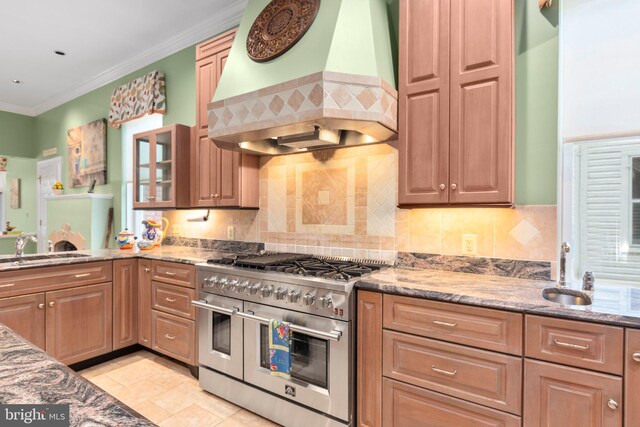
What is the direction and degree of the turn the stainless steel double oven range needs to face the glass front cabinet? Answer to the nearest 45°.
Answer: approximately 90° to its right

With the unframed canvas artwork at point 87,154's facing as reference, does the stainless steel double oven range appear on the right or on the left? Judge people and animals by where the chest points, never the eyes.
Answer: on its left

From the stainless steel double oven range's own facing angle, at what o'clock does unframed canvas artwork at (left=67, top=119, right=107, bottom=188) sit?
The unframed canvas artwork is roughly at 3 o'clock from the stainless steel double oven range.

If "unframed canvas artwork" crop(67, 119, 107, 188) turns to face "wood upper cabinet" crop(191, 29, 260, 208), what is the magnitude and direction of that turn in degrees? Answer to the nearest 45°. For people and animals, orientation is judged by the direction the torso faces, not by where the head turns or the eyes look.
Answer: approximately 45° to its left

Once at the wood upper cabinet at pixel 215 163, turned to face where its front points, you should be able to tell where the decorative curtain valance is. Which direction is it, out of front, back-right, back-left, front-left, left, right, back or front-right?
right

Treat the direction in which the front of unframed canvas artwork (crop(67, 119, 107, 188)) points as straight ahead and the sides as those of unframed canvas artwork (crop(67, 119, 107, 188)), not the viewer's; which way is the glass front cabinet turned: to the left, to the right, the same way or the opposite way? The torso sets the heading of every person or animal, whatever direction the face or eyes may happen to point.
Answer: the same way

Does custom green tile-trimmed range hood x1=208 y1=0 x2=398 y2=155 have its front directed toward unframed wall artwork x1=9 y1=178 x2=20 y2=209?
no

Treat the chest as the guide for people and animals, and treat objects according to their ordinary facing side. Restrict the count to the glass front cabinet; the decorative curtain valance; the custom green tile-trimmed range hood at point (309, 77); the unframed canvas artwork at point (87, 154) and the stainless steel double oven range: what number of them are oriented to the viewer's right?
0

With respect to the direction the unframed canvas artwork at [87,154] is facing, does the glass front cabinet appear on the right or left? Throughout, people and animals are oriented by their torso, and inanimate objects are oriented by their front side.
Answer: on its left

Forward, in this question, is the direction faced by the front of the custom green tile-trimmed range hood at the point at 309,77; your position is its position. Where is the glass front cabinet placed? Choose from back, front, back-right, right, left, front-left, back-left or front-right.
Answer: right

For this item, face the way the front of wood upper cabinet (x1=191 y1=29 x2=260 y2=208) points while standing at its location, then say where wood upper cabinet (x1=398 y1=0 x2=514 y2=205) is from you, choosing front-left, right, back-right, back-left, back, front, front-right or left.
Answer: left

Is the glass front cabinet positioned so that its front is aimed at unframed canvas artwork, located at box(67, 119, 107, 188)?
no

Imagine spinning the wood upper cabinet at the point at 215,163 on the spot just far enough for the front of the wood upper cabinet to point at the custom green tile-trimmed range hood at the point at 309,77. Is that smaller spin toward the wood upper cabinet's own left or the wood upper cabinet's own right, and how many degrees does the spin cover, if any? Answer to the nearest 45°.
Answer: approximately 90° to the wood upper cabinet's own left

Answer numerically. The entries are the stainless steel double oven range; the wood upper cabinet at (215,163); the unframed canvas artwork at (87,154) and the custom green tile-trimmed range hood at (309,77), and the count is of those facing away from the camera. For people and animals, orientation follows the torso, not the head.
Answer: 0

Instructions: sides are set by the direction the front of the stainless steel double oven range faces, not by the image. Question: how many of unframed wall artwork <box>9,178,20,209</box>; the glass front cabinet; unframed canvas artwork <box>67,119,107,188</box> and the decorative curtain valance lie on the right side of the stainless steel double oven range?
4

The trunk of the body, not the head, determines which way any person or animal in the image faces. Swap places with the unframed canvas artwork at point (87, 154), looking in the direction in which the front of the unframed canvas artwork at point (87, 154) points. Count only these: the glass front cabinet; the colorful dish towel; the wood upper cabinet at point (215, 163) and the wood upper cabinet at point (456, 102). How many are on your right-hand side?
0

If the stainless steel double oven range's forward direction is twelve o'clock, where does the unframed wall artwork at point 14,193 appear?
The unframed wall artwork is roughly at 3 o'clock from the stainless steel double oven range.

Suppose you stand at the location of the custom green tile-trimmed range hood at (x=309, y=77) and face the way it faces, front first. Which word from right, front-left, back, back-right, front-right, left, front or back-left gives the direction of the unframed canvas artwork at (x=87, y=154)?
right

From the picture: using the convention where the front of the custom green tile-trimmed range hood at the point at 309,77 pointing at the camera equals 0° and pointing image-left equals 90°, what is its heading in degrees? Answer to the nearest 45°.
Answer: approximately 45°

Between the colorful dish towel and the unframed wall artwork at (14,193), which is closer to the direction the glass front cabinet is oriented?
the colorful dish towel

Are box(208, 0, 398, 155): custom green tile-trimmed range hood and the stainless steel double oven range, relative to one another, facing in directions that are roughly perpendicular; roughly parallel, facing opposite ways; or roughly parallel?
roughly parallel
